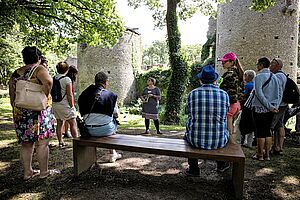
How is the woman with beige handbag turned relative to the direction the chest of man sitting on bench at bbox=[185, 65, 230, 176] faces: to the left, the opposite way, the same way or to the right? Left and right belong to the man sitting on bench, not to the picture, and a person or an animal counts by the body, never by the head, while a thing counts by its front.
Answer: the same way

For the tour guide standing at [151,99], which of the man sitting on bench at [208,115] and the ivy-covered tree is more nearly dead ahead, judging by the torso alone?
the man sitting on bench

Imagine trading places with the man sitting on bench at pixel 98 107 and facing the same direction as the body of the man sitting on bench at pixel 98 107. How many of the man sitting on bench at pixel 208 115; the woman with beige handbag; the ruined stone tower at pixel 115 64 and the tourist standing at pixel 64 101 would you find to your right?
1

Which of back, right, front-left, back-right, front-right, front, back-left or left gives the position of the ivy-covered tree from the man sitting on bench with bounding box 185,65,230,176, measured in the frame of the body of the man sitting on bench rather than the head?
front

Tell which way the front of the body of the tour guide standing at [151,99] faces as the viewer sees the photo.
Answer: toward the camera

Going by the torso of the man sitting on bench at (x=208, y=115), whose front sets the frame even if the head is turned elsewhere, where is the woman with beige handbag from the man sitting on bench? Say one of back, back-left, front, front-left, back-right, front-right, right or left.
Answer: left

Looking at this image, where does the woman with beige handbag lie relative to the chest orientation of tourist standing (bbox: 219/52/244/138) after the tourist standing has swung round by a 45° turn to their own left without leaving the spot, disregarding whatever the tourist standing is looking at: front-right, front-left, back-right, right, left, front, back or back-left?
front

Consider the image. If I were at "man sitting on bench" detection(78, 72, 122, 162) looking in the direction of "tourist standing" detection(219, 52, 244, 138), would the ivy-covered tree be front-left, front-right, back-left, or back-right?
front-left

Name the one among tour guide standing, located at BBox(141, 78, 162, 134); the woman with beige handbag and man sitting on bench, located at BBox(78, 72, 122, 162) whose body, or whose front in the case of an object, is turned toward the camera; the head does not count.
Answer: the tour guide standing

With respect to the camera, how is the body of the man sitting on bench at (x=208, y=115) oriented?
away from the camera

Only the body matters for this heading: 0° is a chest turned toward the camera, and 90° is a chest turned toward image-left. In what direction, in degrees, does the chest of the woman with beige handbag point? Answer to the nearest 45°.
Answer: approximately 225°

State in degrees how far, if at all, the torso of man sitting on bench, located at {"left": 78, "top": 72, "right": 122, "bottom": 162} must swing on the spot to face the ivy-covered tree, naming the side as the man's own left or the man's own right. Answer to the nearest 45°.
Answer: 0° — they already face it

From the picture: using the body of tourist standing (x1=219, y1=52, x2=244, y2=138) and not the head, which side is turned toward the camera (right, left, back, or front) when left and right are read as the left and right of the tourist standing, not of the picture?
left

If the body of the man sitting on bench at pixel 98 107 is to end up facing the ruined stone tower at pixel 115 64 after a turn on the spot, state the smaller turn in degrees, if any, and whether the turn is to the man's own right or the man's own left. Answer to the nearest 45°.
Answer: approximately 45° to the man's own left

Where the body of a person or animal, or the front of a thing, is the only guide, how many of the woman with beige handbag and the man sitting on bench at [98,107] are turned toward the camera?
0

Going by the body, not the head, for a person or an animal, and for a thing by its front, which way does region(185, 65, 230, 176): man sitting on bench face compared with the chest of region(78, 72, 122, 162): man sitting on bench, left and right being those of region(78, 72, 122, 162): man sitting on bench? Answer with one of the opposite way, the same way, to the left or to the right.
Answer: the same way

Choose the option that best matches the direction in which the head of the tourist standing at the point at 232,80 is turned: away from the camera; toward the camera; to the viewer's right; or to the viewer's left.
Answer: to the viewer's left

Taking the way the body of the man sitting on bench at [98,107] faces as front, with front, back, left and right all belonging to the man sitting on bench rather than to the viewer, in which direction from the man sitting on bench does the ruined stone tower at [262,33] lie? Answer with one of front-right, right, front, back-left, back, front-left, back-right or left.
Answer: front

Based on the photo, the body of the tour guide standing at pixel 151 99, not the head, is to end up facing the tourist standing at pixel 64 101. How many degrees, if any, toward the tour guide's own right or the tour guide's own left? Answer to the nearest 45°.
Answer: approximately 45° to the tour guide's own right

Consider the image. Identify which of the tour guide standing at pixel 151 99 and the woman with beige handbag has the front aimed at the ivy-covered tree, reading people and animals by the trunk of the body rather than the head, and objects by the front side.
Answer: the woman with beige handbag

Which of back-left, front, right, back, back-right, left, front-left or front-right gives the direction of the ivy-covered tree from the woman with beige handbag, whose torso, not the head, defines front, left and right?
front

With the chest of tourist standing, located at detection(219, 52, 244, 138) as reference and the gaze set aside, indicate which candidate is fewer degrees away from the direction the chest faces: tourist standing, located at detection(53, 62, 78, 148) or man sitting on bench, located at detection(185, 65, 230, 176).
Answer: the tourist standing

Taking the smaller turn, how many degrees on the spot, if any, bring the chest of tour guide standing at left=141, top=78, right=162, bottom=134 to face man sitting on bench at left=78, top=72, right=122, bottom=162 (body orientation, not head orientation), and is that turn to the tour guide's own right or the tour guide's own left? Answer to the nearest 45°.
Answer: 0° — they already face them
